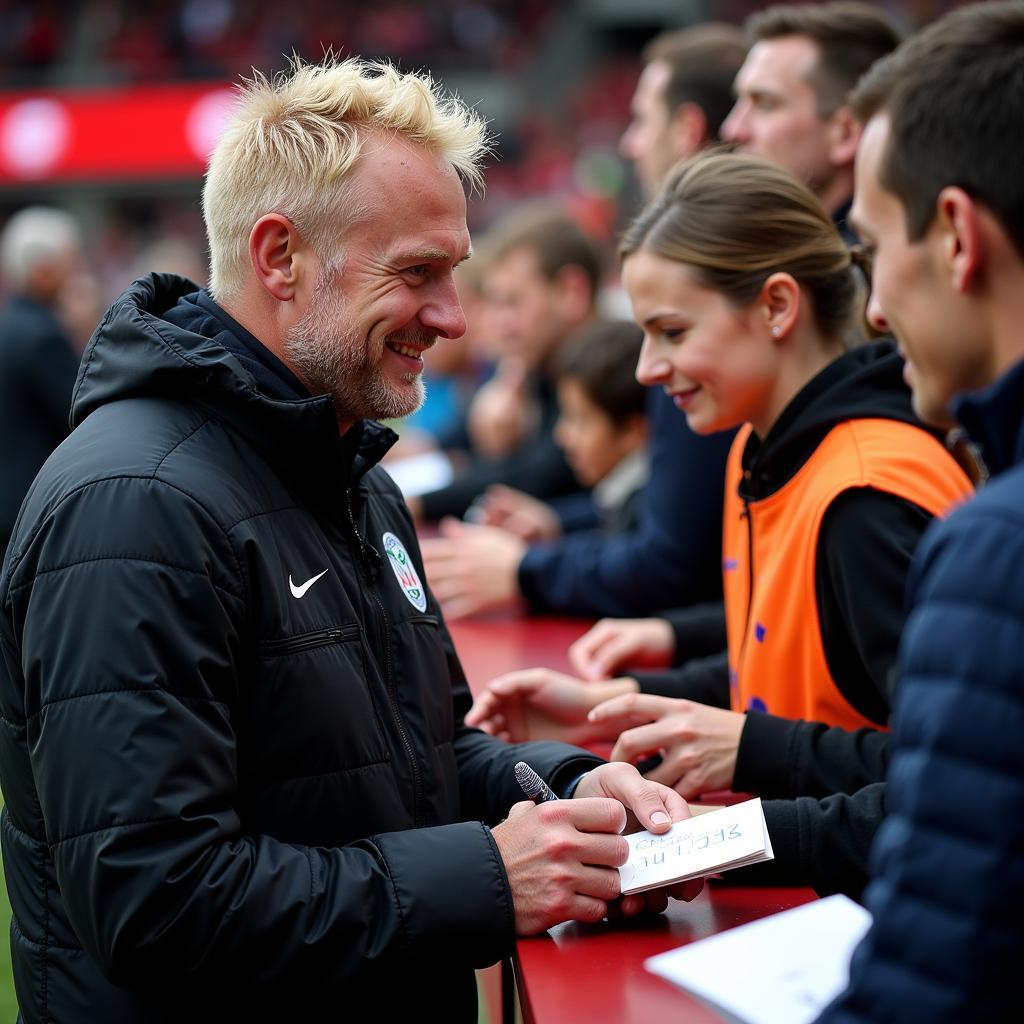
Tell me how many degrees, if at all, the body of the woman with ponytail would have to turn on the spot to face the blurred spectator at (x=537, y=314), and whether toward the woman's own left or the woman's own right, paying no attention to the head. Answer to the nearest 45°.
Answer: approximately 90° to the woman's own right

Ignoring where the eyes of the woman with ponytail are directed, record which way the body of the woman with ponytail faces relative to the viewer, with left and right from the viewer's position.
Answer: facing to the left of the viewer

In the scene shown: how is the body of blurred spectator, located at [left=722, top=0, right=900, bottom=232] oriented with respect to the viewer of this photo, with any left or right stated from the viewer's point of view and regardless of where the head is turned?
facing to the left of the viewer

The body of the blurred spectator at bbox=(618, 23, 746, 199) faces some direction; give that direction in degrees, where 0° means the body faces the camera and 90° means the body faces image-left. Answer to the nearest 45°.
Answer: approximately 90°

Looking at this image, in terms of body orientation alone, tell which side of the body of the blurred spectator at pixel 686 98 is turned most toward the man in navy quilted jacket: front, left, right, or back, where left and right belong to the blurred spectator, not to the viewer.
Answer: left

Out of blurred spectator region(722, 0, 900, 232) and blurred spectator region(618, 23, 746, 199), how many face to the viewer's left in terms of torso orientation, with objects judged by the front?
2

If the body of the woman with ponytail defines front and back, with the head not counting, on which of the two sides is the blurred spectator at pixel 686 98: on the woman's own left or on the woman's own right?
on the woman's own right
